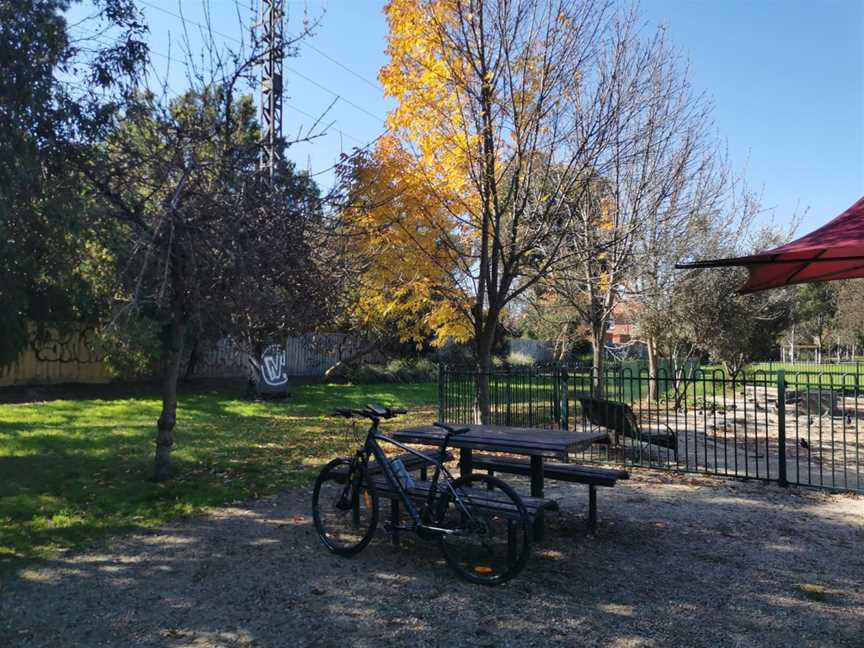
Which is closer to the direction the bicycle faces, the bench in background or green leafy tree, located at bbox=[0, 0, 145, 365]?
the green leafy tree

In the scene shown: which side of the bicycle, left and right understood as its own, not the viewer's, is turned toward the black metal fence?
right

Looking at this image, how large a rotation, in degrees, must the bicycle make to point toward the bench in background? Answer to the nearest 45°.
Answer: approximately 90° to its right

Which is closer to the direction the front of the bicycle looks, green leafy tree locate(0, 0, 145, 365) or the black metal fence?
the green leafy tree

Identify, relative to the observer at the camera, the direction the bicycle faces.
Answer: facing away from the viewer and to the left of the viewer
